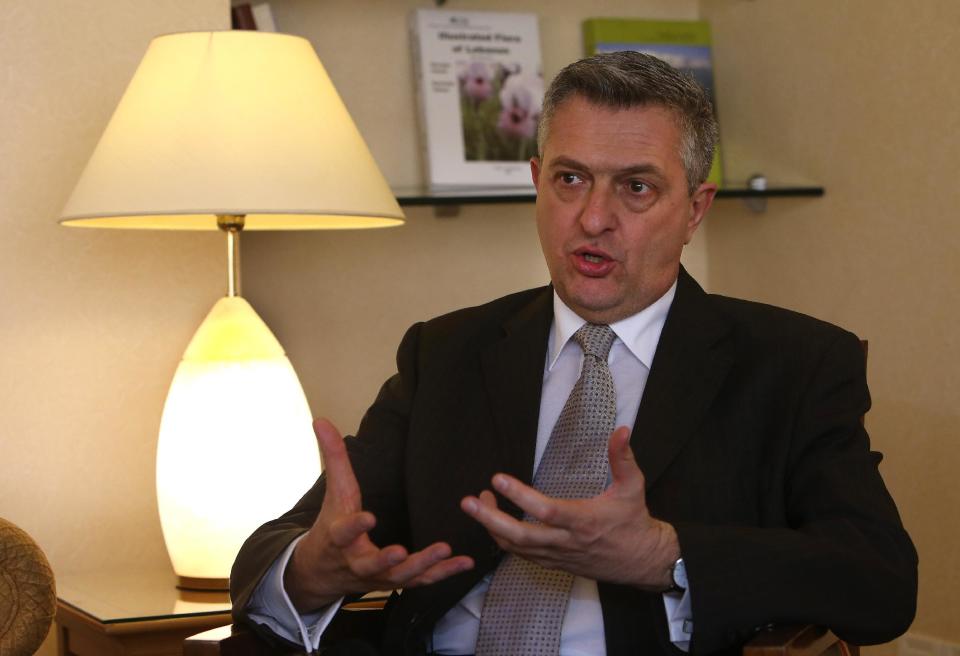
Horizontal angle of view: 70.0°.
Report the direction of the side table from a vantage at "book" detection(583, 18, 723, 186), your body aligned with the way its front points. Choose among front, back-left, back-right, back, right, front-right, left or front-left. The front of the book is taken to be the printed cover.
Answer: front-right

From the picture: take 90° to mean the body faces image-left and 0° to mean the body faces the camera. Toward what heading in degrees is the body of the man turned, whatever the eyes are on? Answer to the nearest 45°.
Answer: approximately 45°

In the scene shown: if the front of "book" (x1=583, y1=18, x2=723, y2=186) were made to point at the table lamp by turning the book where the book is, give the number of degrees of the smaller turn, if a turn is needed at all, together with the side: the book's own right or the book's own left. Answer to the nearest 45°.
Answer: approximately 45° to the book's own right

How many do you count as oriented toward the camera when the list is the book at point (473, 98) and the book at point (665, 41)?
2

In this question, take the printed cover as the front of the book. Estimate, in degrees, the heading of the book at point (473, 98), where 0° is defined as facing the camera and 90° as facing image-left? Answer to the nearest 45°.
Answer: approximately 0°

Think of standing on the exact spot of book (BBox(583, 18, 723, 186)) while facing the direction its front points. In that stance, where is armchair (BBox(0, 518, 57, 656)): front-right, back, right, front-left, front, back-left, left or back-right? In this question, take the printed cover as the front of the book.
front-right
